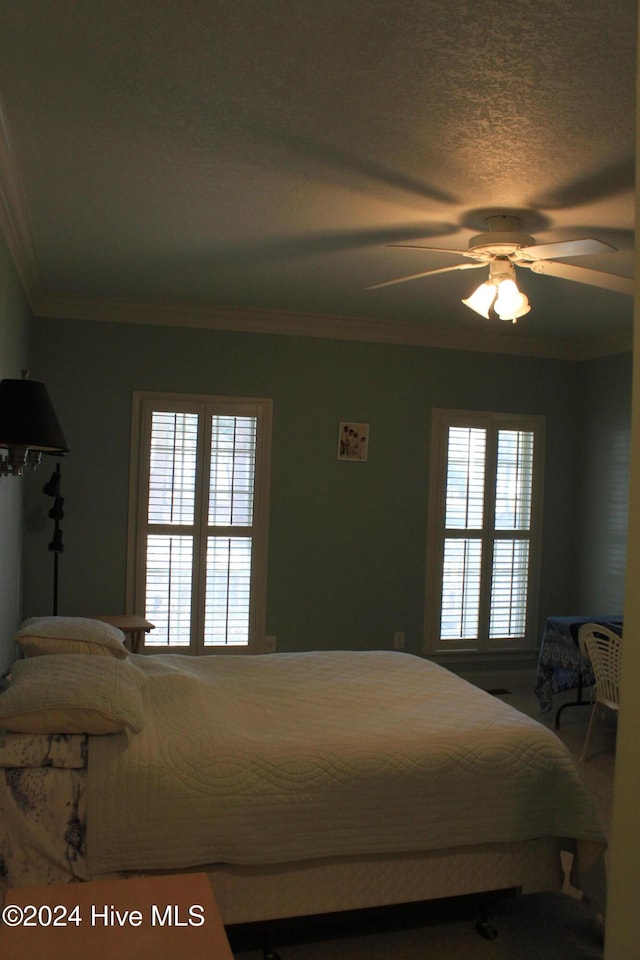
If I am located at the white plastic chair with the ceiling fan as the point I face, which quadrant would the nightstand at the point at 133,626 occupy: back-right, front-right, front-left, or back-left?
front-right

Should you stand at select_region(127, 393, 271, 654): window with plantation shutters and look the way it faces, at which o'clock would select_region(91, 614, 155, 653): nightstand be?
The nightstand is roughly at 1 o'clock from the window with plantation shutters.

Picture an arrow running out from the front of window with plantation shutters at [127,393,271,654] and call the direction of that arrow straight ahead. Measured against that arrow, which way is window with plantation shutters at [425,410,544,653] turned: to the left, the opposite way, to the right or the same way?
the same way

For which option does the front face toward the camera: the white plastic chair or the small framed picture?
the small framed picture

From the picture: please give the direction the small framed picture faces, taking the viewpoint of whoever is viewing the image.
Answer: facing the viewer

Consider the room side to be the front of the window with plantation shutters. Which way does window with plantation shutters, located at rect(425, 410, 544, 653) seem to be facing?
toward the camera

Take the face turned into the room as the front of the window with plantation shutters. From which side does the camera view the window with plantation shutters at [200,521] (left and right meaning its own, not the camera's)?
front

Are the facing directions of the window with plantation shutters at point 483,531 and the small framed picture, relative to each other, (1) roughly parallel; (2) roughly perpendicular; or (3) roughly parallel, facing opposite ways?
roughly parallel

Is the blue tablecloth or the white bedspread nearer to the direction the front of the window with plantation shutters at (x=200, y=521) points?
the white bedspread

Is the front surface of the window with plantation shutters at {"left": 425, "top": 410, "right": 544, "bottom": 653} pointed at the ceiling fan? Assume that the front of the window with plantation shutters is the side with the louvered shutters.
yes

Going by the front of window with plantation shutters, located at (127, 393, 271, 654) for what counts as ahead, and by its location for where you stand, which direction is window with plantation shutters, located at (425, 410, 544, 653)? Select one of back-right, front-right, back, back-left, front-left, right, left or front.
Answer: left

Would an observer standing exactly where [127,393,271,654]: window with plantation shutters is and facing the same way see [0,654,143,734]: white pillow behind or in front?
in front

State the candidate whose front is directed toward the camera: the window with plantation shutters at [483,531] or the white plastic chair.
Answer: the window with plantation shutters

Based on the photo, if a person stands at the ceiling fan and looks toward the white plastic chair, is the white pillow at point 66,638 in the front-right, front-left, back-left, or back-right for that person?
back-left

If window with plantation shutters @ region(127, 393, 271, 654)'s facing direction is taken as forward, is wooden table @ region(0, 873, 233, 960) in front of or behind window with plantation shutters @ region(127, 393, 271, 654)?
in front

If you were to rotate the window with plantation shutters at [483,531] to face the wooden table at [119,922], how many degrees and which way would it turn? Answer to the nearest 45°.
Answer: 0° — it already faces it

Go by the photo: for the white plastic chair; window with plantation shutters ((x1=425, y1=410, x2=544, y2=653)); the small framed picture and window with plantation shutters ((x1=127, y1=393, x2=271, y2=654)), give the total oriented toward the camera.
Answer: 3

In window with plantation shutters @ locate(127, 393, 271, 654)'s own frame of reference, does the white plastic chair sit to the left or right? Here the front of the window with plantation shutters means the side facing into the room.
on its left

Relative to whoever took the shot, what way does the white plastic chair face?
facing away from the viewer and to the right of the viewer
